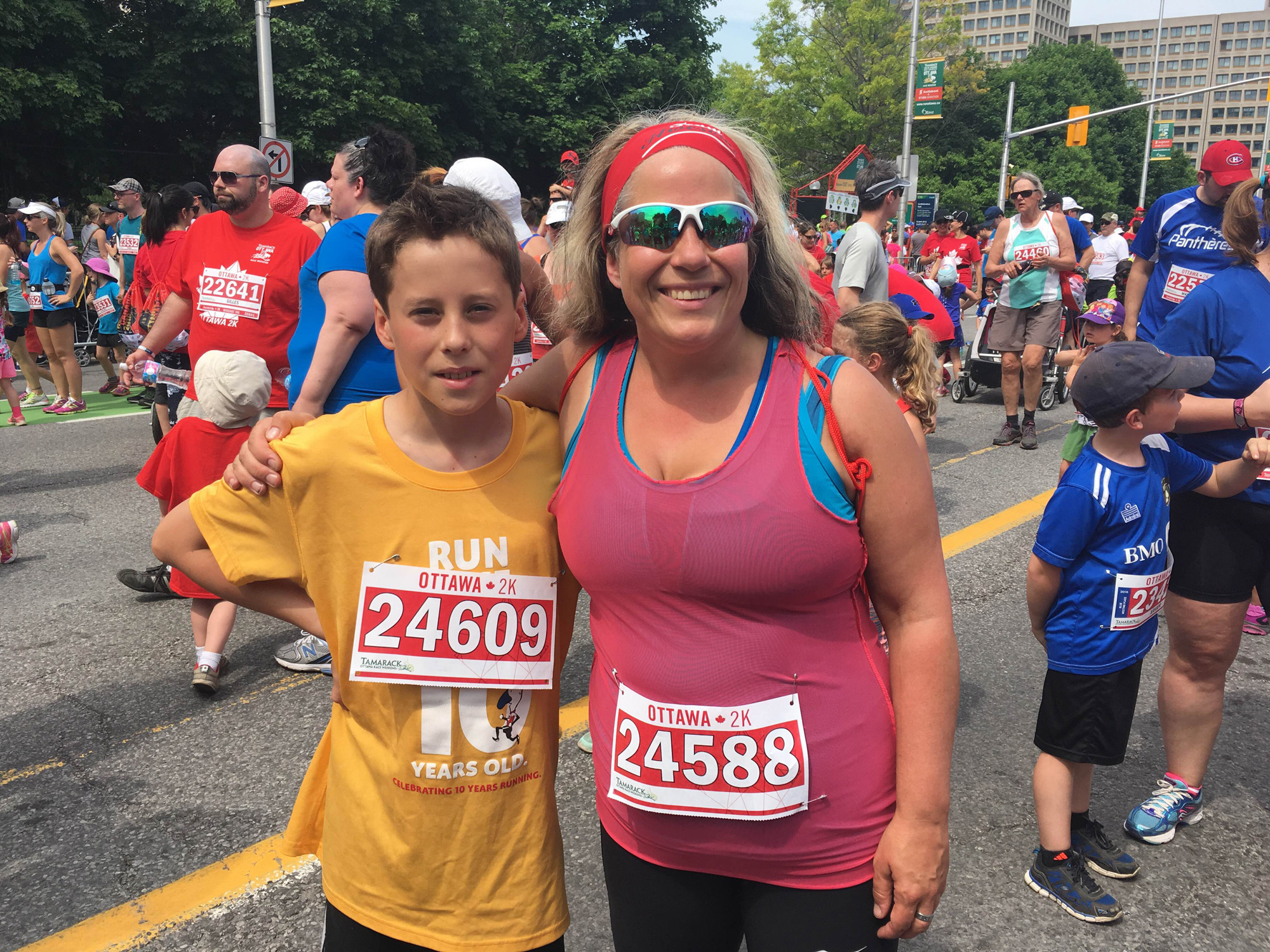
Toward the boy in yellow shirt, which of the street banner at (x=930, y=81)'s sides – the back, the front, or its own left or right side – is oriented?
front

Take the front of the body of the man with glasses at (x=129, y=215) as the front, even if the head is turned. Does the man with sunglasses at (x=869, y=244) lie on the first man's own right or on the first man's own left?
on the first man's own left

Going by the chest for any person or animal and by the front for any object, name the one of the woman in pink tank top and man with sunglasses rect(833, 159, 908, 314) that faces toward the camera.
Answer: the woman in pink tank top

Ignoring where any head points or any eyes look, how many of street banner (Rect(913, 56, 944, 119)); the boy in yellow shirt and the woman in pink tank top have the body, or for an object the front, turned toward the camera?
3

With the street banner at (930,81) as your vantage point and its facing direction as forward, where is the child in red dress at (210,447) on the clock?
The child in red dress is roughly at 12 o'clock from the street banner.

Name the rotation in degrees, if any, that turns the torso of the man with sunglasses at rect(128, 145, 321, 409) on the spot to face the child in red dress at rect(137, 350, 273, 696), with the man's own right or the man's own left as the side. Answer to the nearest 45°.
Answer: approximately 45° to the man's own left

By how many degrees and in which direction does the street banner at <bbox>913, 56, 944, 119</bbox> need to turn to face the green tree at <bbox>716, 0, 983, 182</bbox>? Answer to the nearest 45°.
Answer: approximately 180°

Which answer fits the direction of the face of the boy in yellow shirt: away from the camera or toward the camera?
toward the camera

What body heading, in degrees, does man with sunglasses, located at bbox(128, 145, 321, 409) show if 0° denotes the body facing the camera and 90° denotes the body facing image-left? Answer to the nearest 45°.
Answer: approximately 45°

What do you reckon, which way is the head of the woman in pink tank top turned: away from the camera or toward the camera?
toward the camera

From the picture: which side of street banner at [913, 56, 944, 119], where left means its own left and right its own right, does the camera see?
front

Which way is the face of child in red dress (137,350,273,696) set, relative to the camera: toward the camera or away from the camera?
away from the camera

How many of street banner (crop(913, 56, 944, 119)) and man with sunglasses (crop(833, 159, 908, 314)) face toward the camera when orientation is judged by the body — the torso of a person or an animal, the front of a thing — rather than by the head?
1

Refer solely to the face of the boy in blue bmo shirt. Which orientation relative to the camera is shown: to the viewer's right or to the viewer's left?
to the viewer's right

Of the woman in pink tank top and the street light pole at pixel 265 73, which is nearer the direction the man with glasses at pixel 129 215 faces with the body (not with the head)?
the woman in pink tank top
